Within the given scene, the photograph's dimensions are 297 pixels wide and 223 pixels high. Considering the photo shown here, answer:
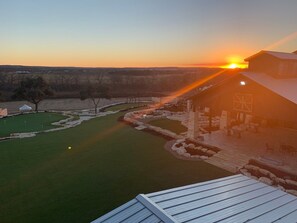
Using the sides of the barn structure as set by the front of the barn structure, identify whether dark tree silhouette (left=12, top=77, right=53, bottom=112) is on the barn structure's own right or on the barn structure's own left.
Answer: on the barn structure's own right

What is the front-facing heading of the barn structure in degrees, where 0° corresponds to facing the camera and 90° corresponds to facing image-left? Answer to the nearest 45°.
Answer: approximately 45°

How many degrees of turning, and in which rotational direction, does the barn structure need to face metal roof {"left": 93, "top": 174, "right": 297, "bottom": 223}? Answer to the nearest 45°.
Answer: approximately 45° to its left
